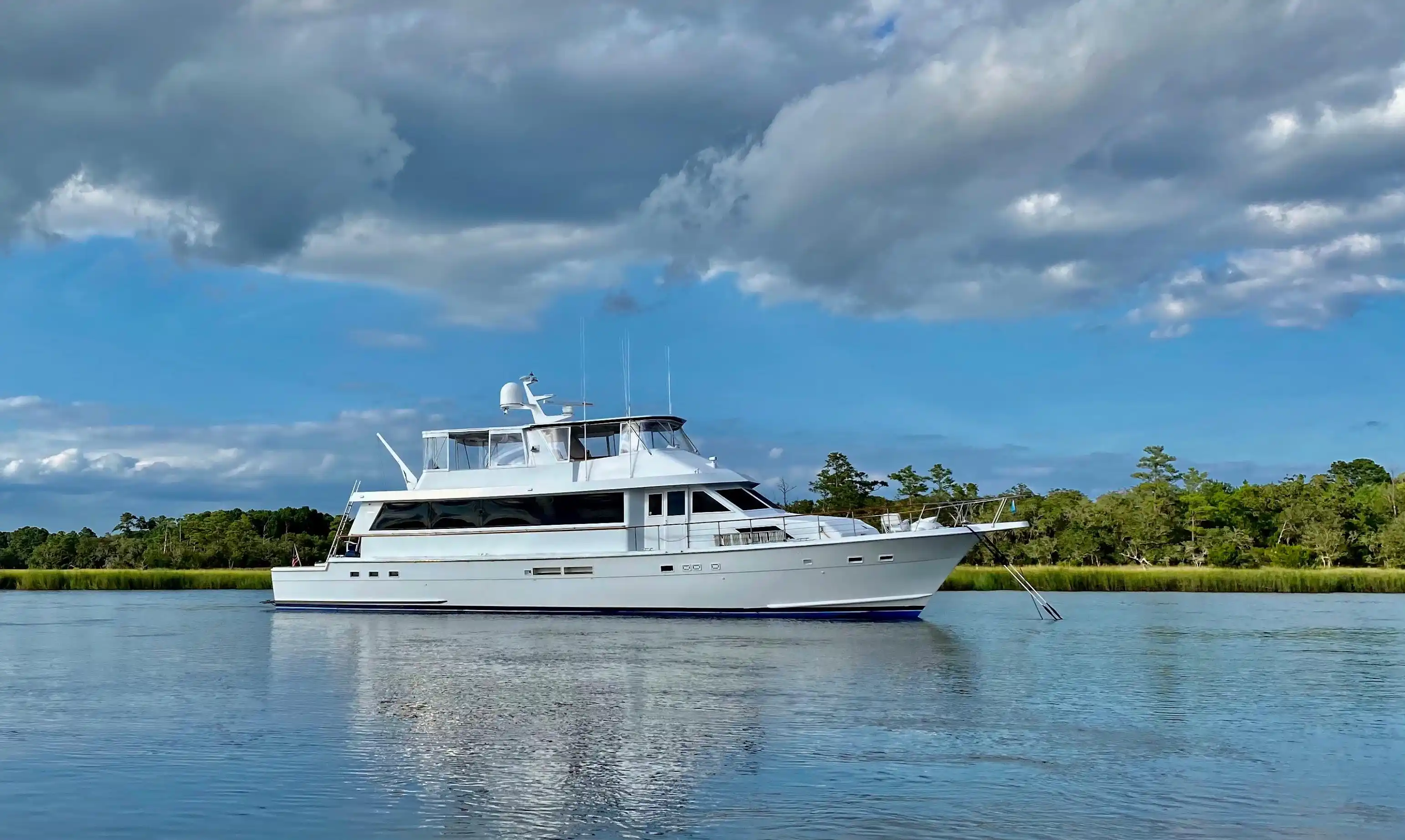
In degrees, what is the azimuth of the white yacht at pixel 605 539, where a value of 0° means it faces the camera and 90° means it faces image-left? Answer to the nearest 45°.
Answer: approximately 270°
